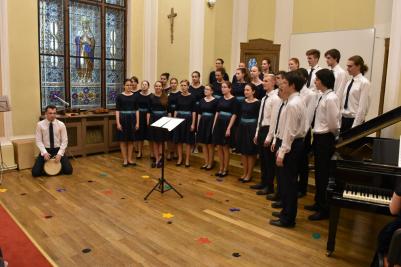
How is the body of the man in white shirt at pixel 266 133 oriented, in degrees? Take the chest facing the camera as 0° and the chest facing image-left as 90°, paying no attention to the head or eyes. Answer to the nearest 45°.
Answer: approximately 45°

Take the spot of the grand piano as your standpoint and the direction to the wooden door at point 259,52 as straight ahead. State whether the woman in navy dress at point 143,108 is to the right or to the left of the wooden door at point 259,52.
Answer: left

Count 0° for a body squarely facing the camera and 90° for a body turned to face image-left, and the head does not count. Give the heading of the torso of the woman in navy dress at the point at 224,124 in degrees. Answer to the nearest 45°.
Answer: approximately 45°

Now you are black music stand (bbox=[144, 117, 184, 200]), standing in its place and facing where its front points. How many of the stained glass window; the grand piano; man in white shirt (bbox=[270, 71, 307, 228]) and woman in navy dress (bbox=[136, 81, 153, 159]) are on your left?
2

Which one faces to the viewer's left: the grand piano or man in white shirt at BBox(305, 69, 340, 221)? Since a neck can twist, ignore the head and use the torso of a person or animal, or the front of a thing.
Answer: the man in white shirt

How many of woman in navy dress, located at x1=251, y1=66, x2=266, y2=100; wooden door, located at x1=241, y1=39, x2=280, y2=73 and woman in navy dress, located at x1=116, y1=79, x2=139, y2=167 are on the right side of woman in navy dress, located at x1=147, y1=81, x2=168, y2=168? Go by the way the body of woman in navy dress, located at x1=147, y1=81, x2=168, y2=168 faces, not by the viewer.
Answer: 1

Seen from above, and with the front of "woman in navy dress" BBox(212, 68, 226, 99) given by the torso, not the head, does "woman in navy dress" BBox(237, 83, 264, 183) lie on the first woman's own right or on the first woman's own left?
on the first woman's own left

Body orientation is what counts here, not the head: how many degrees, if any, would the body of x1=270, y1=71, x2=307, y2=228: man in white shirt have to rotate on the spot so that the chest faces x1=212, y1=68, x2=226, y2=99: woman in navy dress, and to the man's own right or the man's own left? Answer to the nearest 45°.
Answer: approximately 45° to the man's own right

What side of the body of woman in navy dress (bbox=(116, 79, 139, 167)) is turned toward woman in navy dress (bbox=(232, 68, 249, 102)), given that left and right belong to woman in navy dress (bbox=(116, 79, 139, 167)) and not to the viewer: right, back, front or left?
left

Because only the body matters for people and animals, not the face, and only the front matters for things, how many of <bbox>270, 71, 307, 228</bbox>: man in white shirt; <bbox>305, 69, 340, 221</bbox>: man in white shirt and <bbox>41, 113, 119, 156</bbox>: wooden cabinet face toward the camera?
1

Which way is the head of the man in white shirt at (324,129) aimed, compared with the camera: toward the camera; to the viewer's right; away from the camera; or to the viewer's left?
to the viewer's left

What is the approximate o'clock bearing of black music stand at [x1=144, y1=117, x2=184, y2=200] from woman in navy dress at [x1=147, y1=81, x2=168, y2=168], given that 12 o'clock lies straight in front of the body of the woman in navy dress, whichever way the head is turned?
The black music stand is roughly at 12 o'clock from the woman in navy dress.

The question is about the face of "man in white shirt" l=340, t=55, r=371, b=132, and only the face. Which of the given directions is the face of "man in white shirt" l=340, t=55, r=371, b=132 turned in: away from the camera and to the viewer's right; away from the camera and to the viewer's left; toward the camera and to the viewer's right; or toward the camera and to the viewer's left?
toward the camera and to the viewer's left

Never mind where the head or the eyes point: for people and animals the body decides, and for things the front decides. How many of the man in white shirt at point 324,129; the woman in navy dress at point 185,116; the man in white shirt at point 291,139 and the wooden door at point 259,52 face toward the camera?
2

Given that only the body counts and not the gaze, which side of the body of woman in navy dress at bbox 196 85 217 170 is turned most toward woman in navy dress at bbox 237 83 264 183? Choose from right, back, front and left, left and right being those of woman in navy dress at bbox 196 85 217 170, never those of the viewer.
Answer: left

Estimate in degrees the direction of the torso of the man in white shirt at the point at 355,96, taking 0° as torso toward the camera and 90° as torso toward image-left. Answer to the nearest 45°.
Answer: approximately 45°

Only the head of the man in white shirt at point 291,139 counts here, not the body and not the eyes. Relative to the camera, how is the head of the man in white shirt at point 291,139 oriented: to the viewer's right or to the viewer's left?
to the viewer's left

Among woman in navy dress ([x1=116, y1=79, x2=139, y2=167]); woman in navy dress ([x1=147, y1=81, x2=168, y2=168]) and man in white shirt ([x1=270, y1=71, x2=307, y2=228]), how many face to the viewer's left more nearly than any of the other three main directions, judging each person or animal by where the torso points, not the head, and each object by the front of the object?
1
